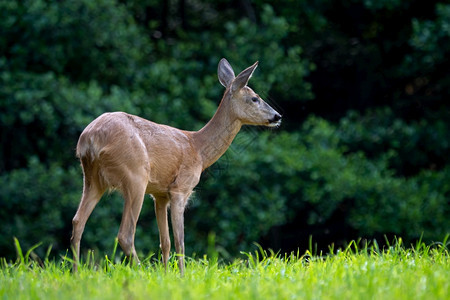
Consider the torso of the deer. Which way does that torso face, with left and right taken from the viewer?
facing away from the viewer and to the right of the viewer
